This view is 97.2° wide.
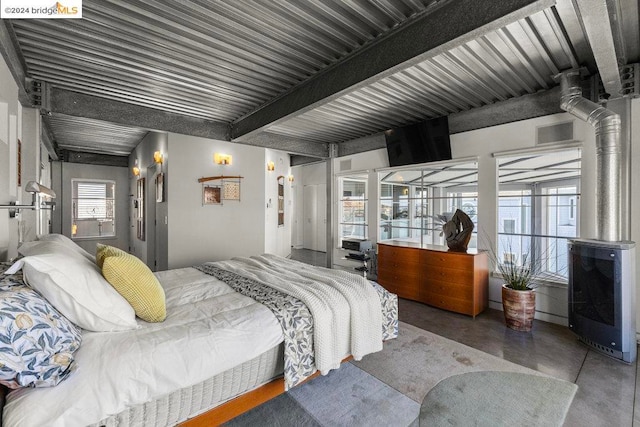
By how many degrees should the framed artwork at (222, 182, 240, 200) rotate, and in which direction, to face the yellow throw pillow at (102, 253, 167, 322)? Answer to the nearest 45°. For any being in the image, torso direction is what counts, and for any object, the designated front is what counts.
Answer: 0° — it already faces it

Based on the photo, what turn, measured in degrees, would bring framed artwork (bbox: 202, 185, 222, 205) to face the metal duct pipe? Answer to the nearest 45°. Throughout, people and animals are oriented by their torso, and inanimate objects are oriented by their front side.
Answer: approximately 45° to its left

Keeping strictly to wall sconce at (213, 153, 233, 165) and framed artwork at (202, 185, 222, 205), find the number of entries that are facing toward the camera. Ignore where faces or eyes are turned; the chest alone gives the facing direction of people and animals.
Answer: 2

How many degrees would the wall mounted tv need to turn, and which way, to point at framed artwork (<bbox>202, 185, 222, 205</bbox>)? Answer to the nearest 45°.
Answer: approximately 45° to its right

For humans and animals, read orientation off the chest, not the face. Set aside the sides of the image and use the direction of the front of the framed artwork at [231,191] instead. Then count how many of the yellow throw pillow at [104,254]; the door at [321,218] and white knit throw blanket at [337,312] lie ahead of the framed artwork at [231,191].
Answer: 2

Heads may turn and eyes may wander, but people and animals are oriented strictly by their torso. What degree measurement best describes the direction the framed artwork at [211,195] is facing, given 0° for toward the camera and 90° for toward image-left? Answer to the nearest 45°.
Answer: approximately 0°

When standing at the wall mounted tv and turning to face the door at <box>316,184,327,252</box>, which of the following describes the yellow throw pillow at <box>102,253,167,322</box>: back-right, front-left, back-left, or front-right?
back-left

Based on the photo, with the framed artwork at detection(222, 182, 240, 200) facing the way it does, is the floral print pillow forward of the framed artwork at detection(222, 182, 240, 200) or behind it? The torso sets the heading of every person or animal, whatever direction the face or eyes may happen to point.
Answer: forward

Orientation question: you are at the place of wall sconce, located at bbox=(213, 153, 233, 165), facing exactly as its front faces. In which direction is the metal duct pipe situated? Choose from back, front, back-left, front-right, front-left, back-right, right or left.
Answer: front-left

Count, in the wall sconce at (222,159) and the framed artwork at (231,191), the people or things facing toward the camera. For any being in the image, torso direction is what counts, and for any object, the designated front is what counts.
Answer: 2

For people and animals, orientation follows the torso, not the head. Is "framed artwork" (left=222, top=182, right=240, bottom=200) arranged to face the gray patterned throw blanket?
yes

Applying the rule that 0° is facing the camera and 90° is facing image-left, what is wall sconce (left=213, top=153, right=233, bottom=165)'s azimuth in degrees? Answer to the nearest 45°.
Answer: approximately 0°

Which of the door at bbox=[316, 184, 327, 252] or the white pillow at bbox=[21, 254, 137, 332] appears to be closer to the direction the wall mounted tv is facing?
the white pillow

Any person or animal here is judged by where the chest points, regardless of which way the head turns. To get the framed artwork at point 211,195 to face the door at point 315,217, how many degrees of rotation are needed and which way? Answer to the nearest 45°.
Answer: approximately 135° to its left

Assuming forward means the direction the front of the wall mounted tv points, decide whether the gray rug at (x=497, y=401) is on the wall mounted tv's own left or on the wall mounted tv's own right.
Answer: on the wall mounted tv's own left
